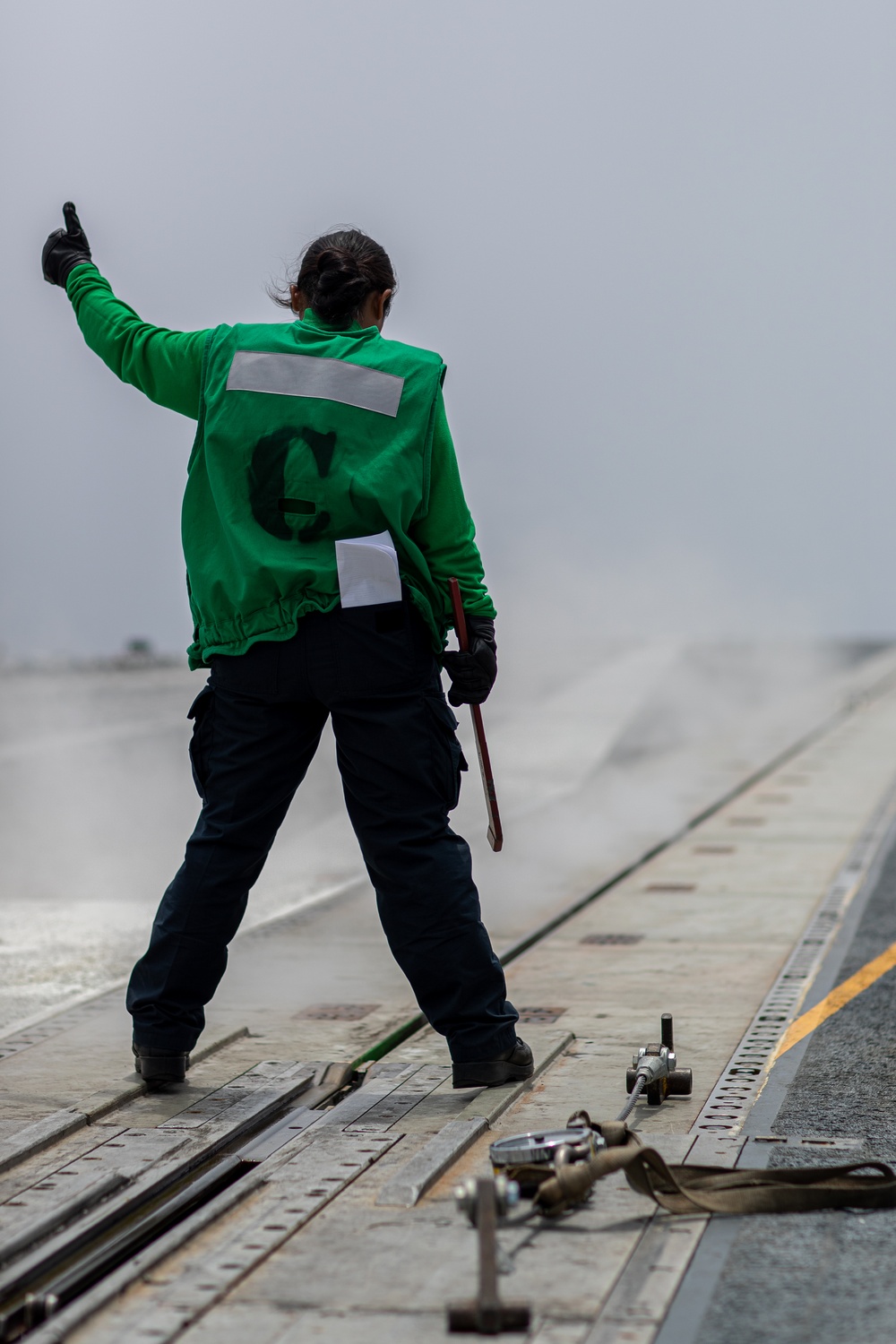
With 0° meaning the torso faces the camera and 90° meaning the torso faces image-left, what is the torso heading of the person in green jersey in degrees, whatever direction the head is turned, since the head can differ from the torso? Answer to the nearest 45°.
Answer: approximately 180°
